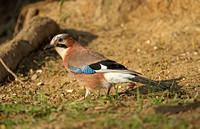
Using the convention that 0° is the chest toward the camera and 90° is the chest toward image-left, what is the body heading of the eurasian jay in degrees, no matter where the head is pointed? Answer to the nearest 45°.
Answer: approximately 90°
